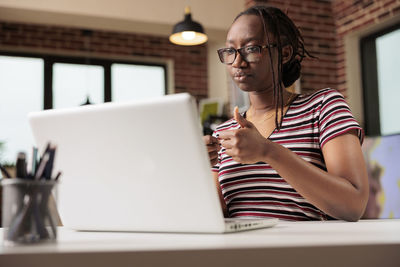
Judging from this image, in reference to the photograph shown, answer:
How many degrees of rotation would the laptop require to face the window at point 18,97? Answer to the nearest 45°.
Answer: approximately 45° to its left

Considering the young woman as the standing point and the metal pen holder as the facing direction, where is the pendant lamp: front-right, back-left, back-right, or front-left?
back-right

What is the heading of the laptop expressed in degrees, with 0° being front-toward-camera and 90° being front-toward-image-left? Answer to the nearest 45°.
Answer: approximately 225°

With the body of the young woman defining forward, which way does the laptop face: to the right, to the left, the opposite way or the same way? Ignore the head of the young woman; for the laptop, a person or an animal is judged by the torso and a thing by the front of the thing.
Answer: the opposite way

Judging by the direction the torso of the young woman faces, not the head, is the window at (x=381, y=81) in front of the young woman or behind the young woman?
behind

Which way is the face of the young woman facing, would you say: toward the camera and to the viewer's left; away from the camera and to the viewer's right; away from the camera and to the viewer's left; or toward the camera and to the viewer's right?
toward the camera and to the viewer's left

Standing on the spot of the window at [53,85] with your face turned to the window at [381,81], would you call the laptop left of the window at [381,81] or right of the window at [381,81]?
right

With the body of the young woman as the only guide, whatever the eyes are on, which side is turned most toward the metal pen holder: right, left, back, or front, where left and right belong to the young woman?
front

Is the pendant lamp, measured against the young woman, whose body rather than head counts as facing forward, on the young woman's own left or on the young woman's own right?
on the young woman's own right

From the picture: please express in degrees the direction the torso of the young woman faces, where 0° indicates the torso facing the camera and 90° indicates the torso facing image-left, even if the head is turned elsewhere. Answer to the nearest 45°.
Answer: approximately 45°

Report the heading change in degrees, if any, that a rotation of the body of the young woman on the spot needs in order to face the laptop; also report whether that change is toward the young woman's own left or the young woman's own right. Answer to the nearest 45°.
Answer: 0° — they already face it

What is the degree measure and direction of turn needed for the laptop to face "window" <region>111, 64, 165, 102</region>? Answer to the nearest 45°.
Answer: approximately 45° to its left
